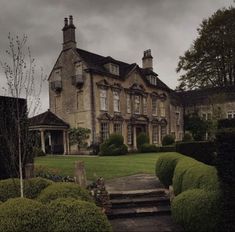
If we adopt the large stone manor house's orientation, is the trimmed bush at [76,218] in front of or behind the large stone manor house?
in front

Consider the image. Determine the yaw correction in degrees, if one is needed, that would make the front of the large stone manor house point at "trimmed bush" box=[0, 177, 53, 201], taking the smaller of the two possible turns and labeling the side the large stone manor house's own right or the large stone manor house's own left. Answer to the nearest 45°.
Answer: approximately 45° to the large stone manor house's own right

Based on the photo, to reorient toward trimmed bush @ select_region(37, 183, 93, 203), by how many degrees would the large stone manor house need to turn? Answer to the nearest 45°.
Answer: approximately 45° to its right

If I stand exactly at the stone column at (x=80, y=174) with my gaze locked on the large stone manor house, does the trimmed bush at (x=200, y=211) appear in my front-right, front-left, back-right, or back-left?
back-right

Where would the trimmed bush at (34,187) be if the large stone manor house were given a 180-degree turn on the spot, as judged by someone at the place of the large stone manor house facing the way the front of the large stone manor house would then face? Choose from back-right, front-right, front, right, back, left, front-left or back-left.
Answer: back-left

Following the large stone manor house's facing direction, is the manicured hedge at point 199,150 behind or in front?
in front

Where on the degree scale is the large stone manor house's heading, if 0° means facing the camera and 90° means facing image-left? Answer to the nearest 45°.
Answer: approximately 315°
